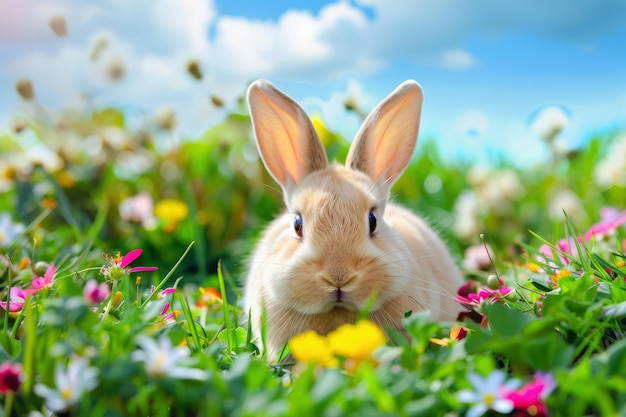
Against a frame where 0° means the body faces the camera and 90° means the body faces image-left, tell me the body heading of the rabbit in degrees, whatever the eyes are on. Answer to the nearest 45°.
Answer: approximately 0°

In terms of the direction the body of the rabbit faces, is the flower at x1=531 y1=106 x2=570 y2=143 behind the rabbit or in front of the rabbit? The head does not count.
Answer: behind

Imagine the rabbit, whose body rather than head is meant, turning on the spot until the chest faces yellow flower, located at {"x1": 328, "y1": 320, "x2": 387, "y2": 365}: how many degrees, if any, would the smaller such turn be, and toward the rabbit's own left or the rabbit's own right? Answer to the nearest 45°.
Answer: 0° — it already faces it

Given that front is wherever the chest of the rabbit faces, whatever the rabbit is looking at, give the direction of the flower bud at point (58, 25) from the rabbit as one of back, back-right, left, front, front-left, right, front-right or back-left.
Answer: back-right

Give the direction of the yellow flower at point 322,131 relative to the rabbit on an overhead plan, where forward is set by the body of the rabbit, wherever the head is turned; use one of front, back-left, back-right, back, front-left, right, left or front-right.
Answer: back

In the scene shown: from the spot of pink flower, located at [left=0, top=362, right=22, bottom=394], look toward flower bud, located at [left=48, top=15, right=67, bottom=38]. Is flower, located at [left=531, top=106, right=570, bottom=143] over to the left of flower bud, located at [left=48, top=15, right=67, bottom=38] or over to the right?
right

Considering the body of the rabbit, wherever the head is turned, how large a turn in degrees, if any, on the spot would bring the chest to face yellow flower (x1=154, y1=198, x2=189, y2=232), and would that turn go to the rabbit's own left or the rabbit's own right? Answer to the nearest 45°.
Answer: approximately 135° to the rabbit's own right

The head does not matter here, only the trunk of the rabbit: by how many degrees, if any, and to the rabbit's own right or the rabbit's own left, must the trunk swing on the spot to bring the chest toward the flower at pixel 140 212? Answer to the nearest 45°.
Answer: approximately 135° to the rabbit's own right

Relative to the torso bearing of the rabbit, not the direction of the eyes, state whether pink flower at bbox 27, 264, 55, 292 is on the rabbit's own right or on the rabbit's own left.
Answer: on the rabbit's own right

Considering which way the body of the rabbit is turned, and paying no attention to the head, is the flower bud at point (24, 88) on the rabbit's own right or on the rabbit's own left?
on the rabbit's own right

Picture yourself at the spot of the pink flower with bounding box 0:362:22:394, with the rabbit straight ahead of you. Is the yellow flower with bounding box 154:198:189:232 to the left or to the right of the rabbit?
left
